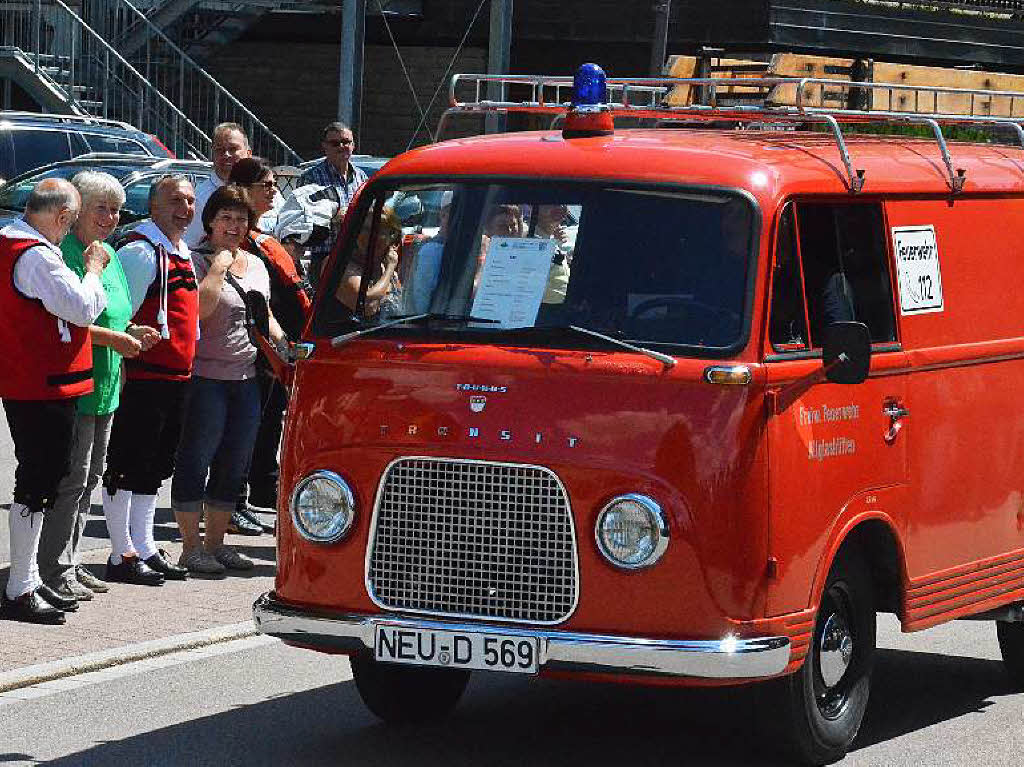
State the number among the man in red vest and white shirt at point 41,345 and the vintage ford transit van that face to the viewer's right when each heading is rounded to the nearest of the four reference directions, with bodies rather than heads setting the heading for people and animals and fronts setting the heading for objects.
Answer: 1

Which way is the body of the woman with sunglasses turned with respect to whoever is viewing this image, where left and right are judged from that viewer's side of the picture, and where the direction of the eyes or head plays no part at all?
facing the viewer and to the right of the viewer

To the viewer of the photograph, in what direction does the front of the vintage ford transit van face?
facing the viewer and to the left of the viewer

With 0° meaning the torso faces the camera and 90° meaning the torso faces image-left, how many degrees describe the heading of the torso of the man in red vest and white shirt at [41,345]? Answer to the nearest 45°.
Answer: approximately 270°

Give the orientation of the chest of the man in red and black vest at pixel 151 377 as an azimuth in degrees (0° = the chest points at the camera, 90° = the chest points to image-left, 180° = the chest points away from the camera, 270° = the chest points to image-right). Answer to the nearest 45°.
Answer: approximately 315°

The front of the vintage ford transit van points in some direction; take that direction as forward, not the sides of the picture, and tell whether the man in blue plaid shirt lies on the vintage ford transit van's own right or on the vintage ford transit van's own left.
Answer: on the vintage ford transit van's own right

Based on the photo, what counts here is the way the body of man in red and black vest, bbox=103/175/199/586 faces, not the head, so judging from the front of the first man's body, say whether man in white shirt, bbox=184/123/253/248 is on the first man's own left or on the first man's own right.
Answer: on the first man's own left

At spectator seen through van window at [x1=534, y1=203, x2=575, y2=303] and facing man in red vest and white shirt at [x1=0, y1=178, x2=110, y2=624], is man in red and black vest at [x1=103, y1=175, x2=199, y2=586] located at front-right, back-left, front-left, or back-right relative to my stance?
front-right
